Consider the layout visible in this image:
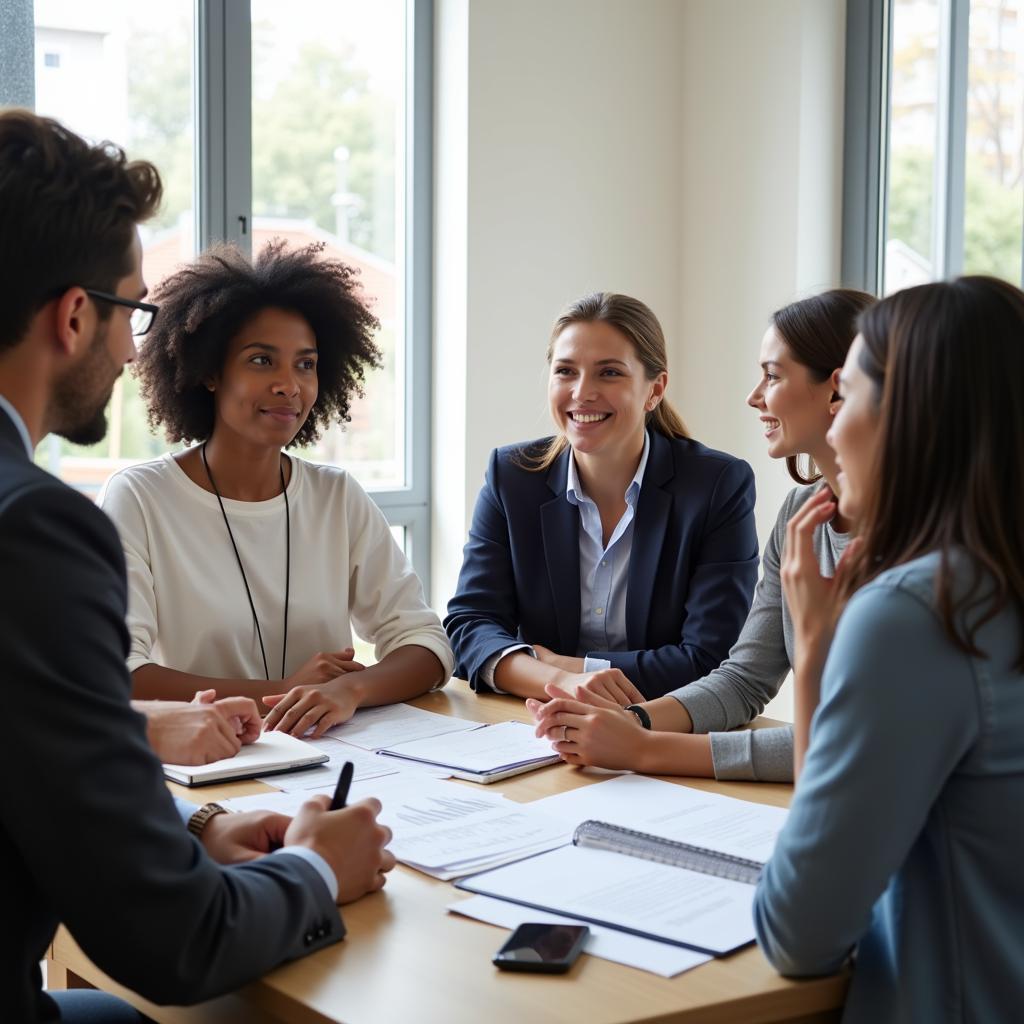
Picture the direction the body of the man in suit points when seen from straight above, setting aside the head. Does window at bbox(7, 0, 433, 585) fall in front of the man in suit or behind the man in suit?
in front

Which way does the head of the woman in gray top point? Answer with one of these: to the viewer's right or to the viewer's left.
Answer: to the viewer's left

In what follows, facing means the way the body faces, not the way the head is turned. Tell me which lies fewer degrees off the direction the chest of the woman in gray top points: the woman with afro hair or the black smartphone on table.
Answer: the woman with afro hair

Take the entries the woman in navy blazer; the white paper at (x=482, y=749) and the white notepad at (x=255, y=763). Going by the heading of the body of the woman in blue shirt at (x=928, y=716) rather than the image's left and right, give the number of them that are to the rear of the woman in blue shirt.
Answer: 0

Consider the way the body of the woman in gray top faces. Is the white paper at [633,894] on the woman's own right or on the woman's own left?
on the woman's own left

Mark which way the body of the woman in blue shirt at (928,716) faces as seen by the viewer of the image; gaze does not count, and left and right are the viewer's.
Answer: facing away from the viewer and to the left of the viewer

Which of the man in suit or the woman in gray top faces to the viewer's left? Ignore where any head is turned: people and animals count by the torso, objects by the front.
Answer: the woman in gray top

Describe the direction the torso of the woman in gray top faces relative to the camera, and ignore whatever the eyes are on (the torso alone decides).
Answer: to the viewer's left

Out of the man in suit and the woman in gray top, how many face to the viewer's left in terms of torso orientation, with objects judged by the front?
1

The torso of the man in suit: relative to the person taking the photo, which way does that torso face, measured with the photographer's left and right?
facing away from the viewer and to the right of the viewer

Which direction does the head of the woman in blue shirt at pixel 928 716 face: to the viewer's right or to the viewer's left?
to the viewer's left

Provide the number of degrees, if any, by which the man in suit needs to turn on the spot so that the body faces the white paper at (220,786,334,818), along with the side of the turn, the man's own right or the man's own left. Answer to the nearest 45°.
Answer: approximately 45° to the man's own left

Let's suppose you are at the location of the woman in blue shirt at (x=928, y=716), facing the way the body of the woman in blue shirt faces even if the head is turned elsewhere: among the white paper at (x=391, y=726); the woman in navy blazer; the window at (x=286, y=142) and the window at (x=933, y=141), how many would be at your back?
0
